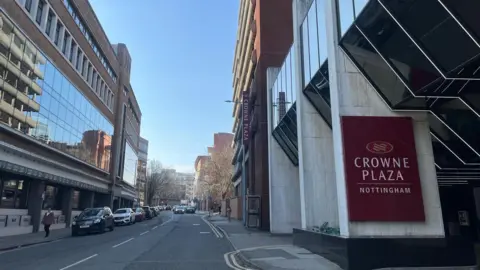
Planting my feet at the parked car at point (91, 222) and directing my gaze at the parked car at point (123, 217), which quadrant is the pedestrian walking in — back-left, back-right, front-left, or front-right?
back-left

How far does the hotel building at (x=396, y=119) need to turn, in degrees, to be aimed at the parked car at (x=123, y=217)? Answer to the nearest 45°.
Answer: approximately 90° to its right

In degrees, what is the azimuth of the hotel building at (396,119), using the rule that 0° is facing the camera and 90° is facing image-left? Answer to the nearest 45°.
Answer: approximately 45°

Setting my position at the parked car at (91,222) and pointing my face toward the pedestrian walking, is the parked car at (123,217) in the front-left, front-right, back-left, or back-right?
back-right

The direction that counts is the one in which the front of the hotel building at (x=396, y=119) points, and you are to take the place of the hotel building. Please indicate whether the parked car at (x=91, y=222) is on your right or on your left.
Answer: on your right
